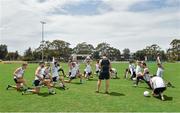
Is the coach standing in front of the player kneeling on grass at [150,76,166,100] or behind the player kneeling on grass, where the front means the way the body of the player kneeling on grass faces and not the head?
in front

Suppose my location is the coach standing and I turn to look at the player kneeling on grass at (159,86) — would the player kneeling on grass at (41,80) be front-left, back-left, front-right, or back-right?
back-right

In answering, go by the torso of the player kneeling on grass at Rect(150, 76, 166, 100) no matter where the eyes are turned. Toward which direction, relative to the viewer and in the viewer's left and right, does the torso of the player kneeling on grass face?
facing away from the viewer and to the left of the viewer

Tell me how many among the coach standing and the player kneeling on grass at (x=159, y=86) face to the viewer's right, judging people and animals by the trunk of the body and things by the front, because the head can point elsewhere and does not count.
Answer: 0
